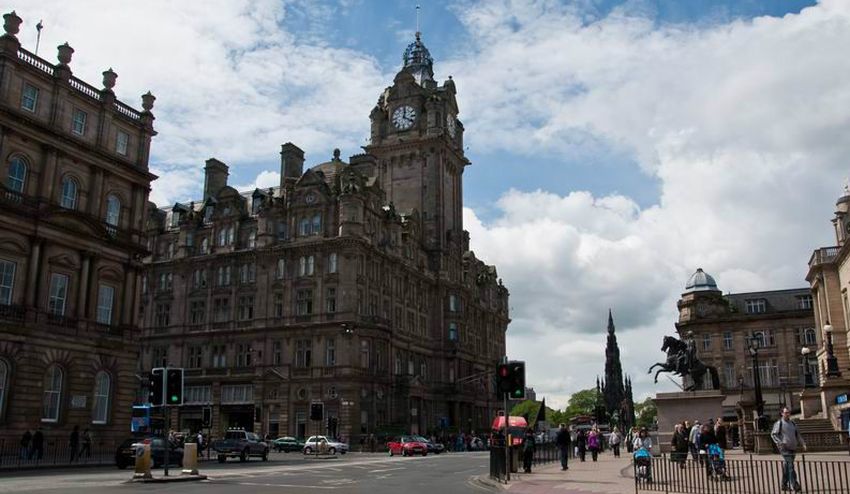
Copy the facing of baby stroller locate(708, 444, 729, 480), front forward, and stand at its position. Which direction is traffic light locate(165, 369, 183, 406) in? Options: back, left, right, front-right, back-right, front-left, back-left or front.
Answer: back-right

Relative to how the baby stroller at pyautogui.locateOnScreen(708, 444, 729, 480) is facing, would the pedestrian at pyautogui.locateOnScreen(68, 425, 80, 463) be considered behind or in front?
behind

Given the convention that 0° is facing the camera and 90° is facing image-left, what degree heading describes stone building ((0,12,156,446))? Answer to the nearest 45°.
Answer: approximately 315°

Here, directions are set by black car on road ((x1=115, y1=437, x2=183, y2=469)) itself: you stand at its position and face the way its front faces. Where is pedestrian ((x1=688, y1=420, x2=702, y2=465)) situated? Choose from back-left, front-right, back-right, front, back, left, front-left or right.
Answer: front-right

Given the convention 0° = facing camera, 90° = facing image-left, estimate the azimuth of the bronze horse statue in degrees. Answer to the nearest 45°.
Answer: approximately 90°

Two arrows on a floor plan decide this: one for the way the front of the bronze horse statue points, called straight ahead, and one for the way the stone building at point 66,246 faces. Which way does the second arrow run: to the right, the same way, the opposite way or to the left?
the opposite way

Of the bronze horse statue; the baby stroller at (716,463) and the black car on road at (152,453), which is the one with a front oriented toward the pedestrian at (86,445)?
the bronze horse statue

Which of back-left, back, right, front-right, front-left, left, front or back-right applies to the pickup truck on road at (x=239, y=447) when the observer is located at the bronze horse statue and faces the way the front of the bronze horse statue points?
front

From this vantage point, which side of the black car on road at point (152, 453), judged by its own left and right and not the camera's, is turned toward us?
right

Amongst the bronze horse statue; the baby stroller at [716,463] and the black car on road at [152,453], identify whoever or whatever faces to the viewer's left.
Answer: the bronze horse statue

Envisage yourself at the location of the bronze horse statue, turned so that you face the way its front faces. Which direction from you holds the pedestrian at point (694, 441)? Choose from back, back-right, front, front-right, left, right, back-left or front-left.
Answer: left

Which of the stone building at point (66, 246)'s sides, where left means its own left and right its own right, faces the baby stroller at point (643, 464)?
front

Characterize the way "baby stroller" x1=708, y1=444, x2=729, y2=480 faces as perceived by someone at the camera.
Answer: facing the viewer and to the right of the viewer
